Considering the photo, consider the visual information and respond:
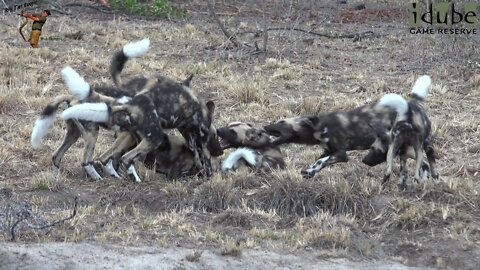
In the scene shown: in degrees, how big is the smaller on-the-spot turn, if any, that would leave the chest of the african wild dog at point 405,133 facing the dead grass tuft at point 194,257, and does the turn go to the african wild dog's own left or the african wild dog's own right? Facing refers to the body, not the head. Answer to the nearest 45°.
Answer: approximately 135° to the african wild dog's own left

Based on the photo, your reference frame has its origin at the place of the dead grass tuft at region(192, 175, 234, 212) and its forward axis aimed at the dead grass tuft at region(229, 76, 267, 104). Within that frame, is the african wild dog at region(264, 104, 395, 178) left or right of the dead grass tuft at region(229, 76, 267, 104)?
right

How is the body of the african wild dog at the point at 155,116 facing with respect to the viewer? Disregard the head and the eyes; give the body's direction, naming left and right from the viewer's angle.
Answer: facing to the right of the viewer

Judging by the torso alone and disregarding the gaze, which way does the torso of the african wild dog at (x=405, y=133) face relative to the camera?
away from the camera

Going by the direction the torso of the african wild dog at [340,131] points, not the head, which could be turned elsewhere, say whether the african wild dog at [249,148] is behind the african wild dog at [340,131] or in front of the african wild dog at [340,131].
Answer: in front

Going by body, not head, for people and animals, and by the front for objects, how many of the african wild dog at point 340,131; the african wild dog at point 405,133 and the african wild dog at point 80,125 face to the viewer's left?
1

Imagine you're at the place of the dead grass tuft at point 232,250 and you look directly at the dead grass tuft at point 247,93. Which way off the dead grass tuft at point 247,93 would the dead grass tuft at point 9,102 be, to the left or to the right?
left

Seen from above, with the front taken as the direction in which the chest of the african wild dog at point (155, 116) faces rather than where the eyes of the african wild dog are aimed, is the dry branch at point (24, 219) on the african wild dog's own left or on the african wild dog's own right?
on the african wild dog's own right

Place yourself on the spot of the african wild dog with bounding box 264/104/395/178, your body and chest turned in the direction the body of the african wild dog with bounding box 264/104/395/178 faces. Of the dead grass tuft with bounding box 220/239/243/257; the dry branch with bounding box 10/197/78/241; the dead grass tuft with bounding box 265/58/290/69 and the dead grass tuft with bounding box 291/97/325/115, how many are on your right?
2

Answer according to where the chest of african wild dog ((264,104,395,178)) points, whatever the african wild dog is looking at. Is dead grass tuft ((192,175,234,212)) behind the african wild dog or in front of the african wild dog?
in front

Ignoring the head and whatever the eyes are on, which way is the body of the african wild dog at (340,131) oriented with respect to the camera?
to the viewer's left

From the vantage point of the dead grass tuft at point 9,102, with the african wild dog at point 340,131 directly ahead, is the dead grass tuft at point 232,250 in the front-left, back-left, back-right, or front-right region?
front-right

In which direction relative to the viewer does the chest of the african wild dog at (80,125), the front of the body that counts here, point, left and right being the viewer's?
facing to the right of the viewer

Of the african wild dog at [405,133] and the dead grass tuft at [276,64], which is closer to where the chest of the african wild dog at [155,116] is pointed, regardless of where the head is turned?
the african wild dog
